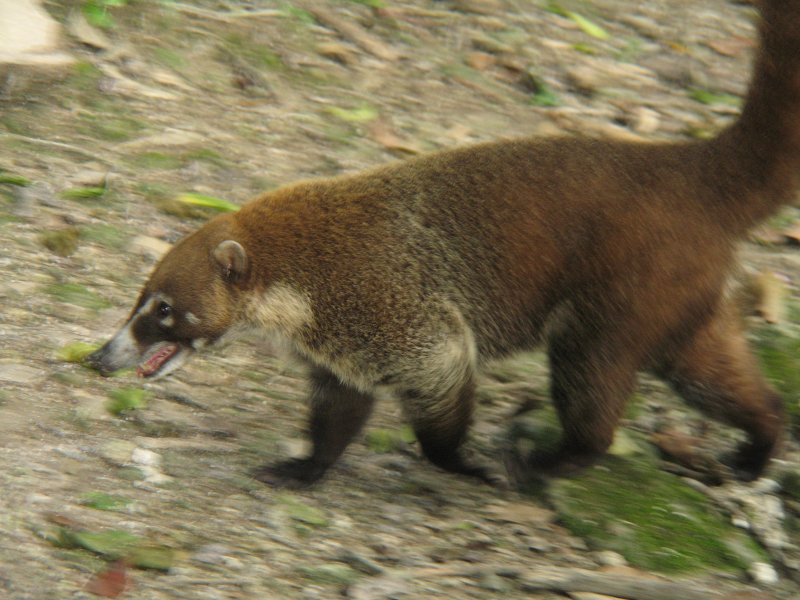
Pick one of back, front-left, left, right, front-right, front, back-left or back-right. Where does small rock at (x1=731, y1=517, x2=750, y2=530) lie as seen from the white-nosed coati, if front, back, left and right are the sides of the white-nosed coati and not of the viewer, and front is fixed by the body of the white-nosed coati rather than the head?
back

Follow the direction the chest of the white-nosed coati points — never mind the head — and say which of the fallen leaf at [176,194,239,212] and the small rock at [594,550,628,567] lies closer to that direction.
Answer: the fallen leaf

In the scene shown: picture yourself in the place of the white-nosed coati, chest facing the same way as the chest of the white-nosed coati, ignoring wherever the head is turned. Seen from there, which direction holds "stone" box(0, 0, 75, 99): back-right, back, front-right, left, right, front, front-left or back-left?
front-right

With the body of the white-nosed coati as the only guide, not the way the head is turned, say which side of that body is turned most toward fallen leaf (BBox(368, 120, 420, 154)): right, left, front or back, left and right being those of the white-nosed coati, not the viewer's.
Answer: right

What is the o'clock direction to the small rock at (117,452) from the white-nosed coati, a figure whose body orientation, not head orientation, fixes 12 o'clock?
The small rock is roughly at 11 o'clock from the white-nosed coati.

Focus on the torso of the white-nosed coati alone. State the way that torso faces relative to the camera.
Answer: to the viewer's left

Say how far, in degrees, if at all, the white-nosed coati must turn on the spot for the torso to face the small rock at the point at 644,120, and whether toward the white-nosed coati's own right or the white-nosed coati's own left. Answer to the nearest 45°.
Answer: approximately 90° to the white-nosed coati's own right

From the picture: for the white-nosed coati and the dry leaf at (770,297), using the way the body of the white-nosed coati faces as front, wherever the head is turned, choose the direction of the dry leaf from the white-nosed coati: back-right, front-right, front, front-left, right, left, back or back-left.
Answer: back-right
